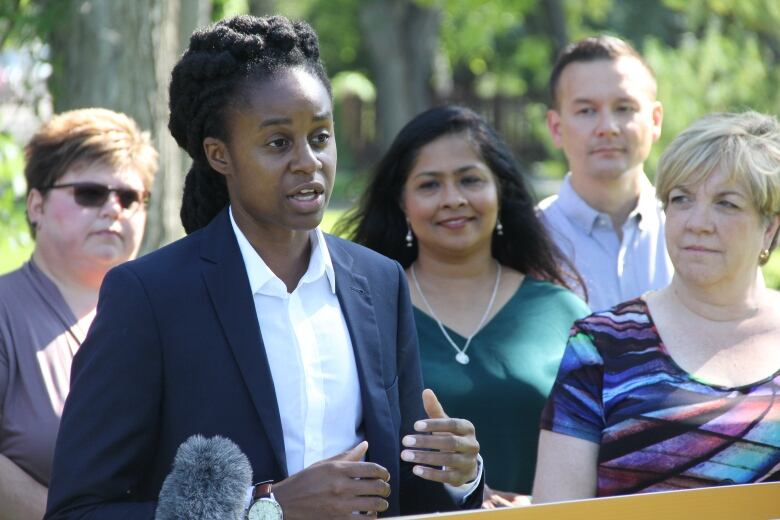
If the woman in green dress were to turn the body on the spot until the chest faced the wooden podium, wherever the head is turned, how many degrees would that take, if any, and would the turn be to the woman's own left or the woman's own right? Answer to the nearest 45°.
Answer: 0° — they already face it

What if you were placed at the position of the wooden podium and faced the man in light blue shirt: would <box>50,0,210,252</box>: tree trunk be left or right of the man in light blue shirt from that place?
left

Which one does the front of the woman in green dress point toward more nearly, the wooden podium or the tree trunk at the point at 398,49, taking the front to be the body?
the wooden podium

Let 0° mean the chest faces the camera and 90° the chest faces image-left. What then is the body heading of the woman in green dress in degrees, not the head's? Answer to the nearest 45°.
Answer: approximately 0°

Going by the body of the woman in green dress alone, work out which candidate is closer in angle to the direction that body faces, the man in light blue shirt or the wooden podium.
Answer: the wooden podium

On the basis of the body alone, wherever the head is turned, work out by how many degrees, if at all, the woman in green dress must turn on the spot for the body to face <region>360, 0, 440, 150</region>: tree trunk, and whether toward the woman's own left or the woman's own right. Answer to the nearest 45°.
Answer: approximately 180°

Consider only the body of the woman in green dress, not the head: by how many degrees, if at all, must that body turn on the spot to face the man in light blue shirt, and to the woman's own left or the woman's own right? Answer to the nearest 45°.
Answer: approximately 135° to the woman's own left
